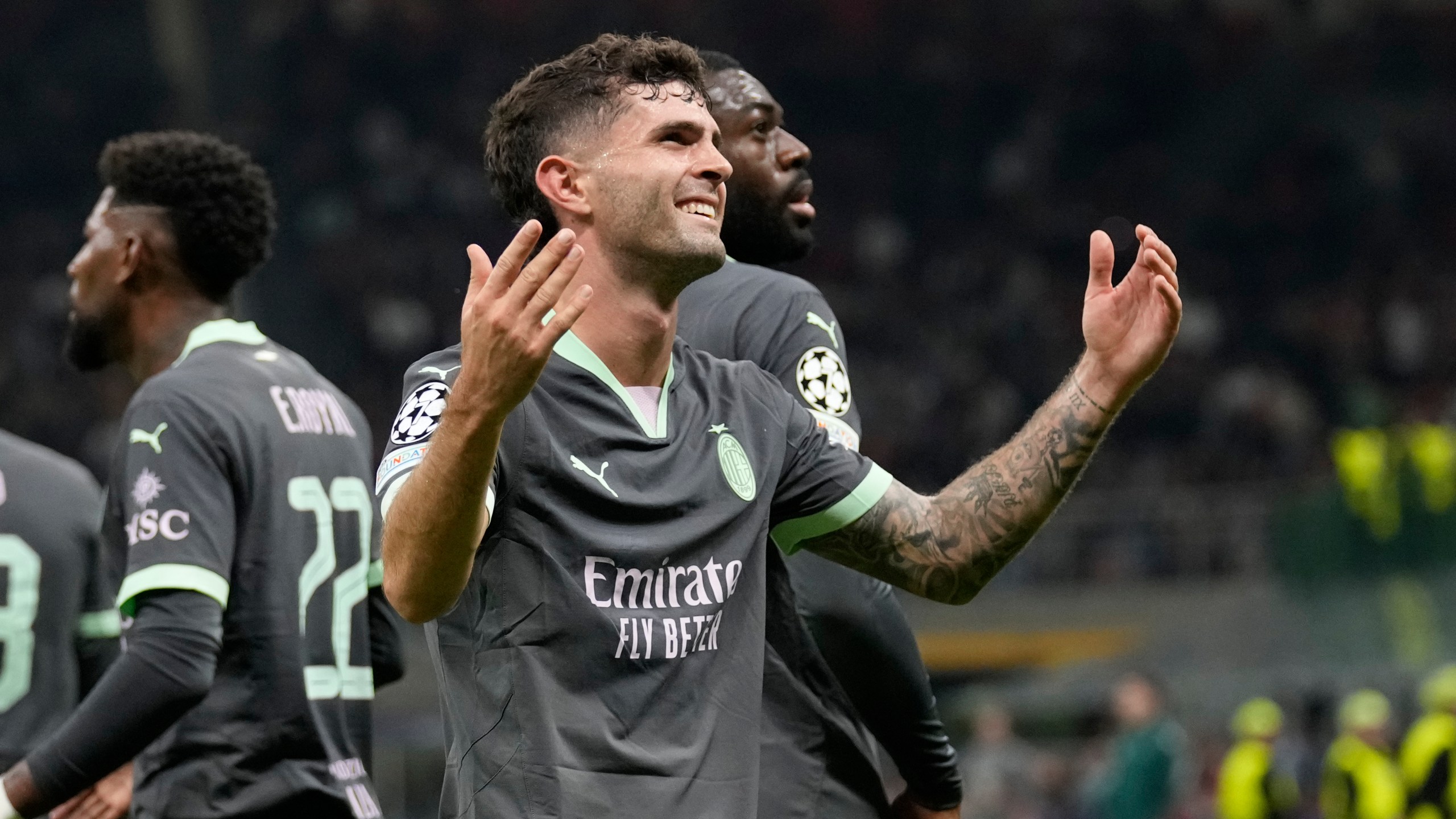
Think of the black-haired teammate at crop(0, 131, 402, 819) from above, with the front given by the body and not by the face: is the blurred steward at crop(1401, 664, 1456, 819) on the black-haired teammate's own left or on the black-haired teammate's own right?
on the black-haired teammate's own right

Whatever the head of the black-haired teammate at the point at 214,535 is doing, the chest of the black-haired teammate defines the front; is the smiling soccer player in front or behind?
behind

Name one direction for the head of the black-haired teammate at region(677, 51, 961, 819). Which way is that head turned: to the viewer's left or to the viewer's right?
to the viewer's right

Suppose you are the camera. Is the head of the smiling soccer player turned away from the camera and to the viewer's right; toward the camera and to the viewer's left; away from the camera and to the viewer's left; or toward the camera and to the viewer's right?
toward the camera and to the viewer's right

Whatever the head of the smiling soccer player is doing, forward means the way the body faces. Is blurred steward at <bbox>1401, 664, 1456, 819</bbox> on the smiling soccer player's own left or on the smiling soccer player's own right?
on the smiling soccer player's own left

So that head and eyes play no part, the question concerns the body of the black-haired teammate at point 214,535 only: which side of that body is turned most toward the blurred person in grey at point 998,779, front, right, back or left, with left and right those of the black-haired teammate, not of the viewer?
right

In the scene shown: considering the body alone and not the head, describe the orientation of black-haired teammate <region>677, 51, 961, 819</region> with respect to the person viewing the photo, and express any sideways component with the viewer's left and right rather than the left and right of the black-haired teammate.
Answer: facing away from the viewer and to the right of the viewer

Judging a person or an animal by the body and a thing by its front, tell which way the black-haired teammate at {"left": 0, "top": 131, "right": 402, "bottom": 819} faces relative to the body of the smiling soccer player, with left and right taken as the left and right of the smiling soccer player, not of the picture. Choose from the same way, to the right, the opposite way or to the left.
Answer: the opposite way

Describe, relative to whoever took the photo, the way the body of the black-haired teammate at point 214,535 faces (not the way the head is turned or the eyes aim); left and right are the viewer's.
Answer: facing away from the viewer and to the left of the viewer

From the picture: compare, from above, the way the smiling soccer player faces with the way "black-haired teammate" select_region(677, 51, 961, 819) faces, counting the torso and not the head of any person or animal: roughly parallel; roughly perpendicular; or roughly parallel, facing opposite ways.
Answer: roughly perpendicular

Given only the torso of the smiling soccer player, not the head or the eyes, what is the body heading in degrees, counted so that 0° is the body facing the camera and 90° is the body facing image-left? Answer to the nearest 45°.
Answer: approximately 315°
